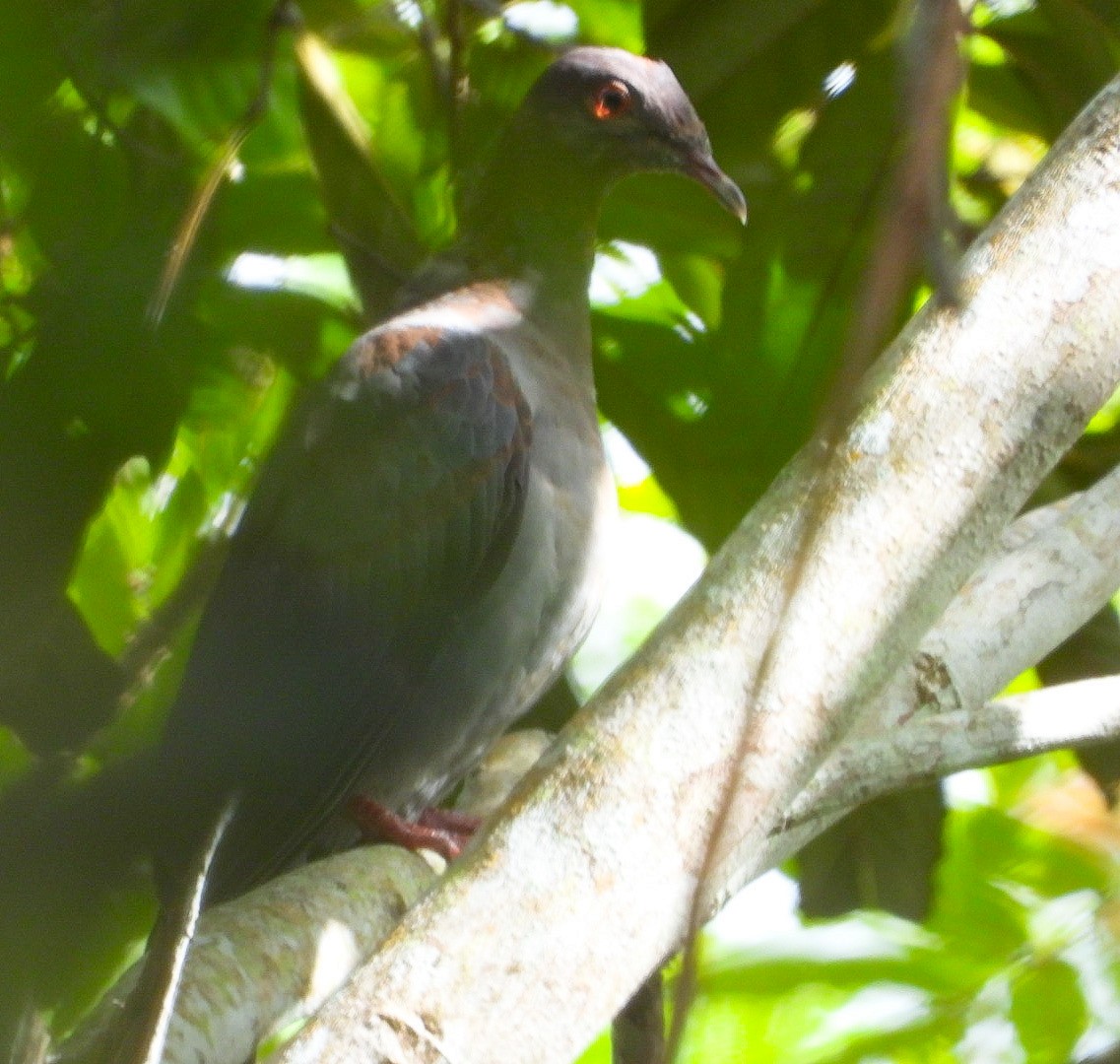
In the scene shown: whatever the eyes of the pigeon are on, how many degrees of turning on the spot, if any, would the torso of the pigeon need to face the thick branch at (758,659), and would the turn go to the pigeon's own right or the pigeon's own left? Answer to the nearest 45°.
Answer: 0° — it already faces it

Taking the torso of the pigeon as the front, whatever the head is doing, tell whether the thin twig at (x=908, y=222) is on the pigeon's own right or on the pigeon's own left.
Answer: on the pigeon's own right

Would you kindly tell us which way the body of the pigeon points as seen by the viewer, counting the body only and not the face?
to the viewer's right
